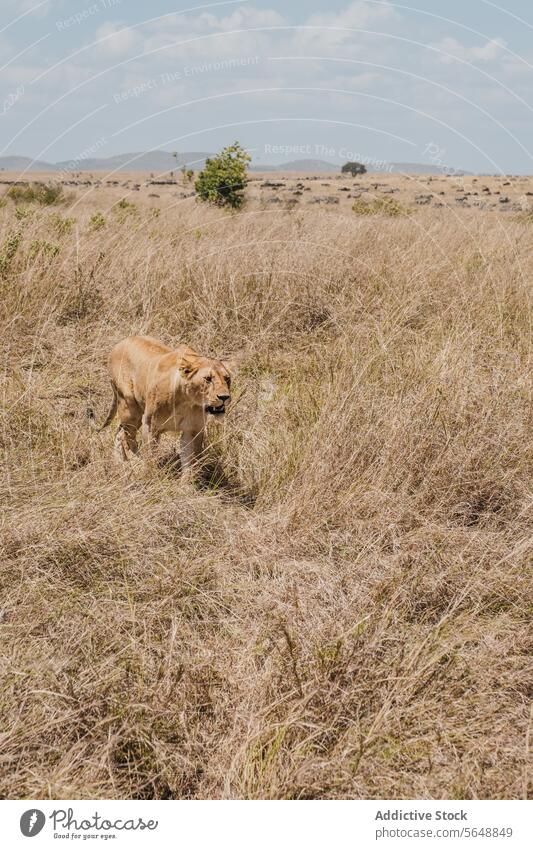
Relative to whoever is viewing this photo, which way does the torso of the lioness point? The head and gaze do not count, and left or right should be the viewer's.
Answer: facing the viewer and to the right of the viewer

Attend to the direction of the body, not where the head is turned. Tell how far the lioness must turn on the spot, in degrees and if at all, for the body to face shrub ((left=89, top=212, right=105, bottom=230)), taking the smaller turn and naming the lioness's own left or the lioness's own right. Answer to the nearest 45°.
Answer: approximately 135° to the lioness's own left

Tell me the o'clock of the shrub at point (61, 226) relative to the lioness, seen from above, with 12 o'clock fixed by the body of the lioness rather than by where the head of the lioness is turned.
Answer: The shrub is roughly at 7 o'clock from the lioness.

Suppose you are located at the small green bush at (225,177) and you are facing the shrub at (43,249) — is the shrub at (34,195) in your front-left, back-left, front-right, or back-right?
back-right

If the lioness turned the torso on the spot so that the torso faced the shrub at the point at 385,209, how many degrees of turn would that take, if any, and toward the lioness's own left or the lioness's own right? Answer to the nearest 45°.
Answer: approximately 135° to the lioness's own left

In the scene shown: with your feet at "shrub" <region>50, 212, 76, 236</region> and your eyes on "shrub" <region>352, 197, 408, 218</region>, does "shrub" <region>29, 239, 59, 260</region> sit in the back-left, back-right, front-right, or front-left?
back-right

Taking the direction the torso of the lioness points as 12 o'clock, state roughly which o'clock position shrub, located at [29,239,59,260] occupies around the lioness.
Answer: The shrub is roughly at 7 o'clock from the lioness.

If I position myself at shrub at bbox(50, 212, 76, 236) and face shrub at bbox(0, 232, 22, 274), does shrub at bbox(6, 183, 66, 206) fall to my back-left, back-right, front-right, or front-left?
back-right

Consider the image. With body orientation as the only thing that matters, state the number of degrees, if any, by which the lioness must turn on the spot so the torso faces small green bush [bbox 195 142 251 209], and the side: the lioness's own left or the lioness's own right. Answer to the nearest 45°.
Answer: approximately 135° to the lioness's own left

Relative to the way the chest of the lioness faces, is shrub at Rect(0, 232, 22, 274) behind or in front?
behind
